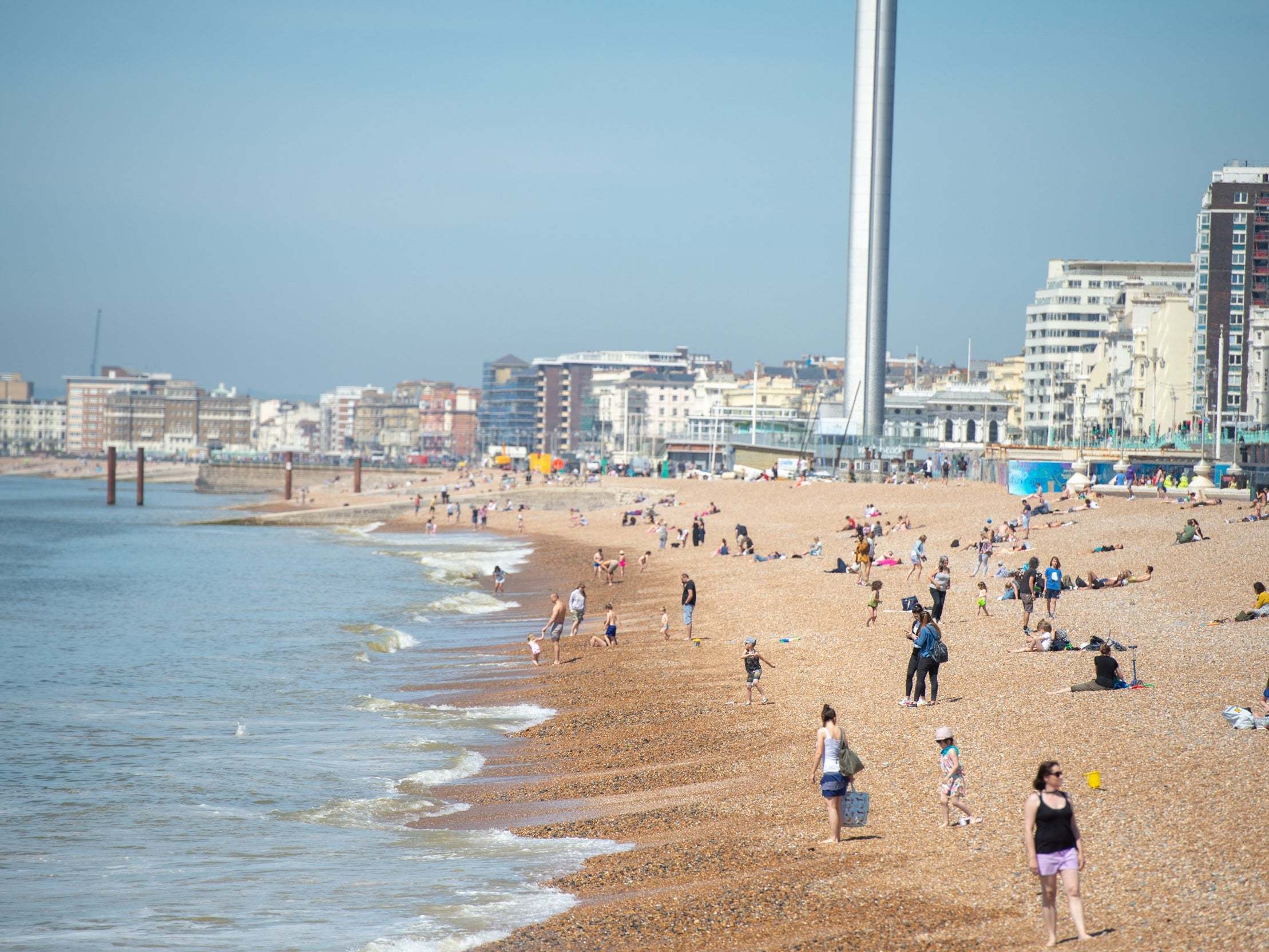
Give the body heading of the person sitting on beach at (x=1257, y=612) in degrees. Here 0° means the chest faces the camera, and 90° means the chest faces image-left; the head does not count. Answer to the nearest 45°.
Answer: approximately 90°

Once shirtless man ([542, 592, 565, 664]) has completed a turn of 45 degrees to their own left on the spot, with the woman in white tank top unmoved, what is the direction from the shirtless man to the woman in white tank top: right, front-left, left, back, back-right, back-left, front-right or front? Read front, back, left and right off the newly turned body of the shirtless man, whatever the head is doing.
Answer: front-left

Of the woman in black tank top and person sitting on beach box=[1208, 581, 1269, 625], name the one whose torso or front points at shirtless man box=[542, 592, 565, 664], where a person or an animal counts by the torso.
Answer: the person sitting on beach

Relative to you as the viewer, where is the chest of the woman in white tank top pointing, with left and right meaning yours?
facing away from the viewer and to the left of the viewer

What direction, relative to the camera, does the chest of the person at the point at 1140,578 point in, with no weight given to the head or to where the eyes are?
to the viewer's left

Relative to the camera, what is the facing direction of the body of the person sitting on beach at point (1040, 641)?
to the viewer's left

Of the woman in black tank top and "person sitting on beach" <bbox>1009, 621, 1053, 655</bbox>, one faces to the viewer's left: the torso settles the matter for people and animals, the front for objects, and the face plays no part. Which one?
the person sitting on beach

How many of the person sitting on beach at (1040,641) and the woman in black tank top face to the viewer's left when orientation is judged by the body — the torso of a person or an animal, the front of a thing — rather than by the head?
1

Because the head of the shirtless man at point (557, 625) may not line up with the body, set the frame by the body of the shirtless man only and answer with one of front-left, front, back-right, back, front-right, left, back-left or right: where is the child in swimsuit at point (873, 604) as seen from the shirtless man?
back
